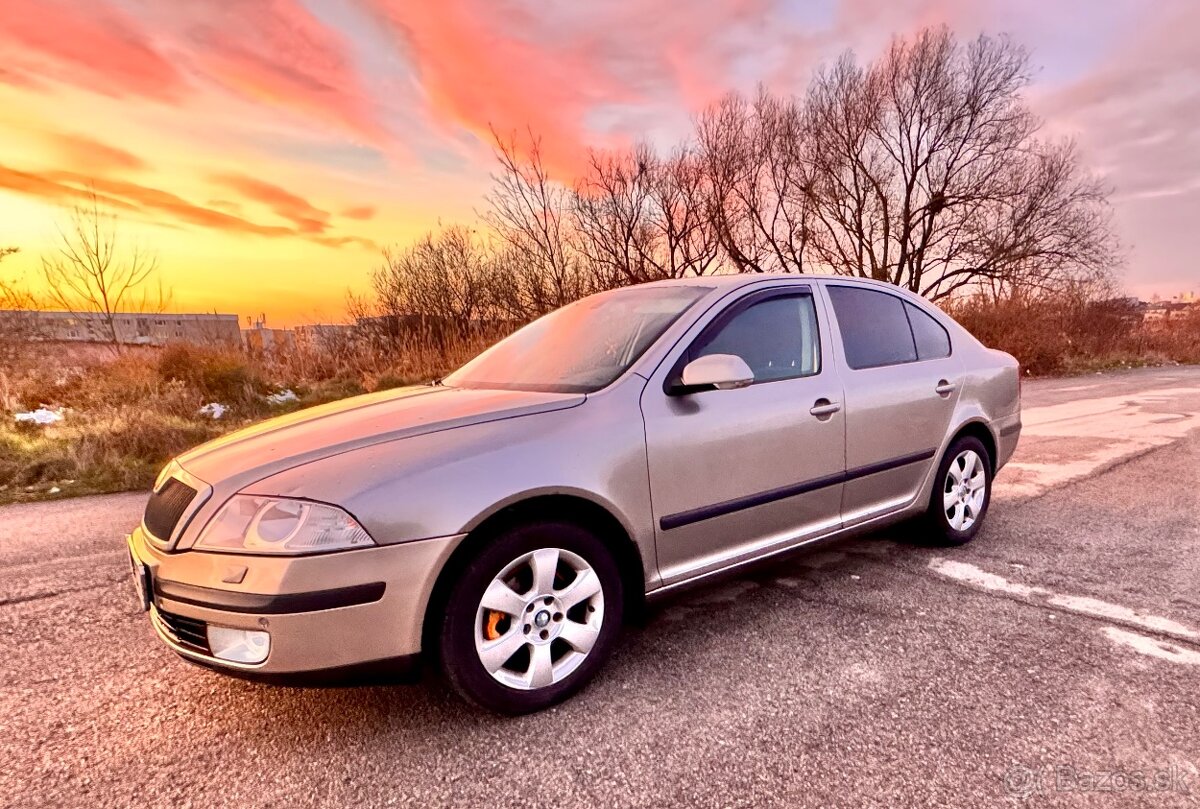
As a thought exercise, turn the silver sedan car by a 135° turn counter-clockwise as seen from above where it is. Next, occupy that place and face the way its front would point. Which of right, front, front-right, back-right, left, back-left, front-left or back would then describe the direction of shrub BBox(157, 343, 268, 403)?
back-left

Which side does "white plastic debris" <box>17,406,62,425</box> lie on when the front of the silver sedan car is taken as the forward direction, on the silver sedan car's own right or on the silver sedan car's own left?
on the silver sedan car's own right

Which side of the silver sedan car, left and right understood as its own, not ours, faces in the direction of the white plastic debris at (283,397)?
right

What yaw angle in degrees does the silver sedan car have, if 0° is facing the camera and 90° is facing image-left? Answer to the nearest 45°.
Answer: approximately 45°

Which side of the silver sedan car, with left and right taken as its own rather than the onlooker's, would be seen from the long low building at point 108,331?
right

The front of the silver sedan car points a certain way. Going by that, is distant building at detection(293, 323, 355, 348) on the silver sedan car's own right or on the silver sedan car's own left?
on the silver sedan car's own right
